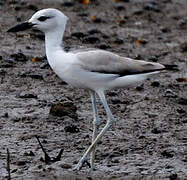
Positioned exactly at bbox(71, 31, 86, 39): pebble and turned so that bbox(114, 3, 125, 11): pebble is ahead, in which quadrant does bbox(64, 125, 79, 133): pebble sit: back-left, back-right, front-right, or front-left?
back-right

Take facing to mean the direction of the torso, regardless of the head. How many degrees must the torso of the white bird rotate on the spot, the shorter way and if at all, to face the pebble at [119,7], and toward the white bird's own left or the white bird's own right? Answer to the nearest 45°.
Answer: approximately 90° to the white bird's own right

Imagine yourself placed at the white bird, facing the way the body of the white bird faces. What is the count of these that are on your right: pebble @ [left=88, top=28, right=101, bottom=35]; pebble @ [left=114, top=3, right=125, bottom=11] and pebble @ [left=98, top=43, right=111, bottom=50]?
3

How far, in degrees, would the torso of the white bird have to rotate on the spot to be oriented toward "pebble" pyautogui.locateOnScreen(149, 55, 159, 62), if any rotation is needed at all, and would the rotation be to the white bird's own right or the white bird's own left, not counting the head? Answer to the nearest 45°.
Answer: approximately 90° to the white bird's own right

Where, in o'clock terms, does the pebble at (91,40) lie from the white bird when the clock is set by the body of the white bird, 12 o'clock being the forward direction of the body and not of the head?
The pebble is roughly at 3 o'clock from the white bird.

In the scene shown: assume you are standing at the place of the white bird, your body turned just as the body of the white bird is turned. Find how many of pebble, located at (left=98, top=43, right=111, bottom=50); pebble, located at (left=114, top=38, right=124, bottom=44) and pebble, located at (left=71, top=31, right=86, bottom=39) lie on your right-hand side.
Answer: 3

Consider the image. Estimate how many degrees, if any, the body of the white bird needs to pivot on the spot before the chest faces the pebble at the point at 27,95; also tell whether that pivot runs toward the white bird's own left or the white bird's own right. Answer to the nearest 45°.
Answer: approximately 45° to the white bird's own right

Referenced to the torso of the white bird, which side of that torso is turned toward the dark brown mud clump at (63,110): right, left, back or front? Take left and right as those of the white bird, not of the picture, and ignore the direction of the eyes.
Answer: right

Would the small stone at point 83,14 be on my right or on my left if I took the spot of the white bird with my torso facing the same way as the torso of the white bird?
on my right

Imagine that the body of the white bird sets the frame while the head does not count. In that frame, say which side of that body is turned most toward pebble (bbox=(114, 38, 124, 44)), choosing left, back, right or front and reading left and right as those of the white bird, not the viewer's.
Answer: right

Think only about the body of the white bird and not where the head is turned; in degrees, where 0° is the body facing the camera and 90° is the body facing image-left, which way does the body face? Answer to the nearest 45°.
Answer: approximately 90°
